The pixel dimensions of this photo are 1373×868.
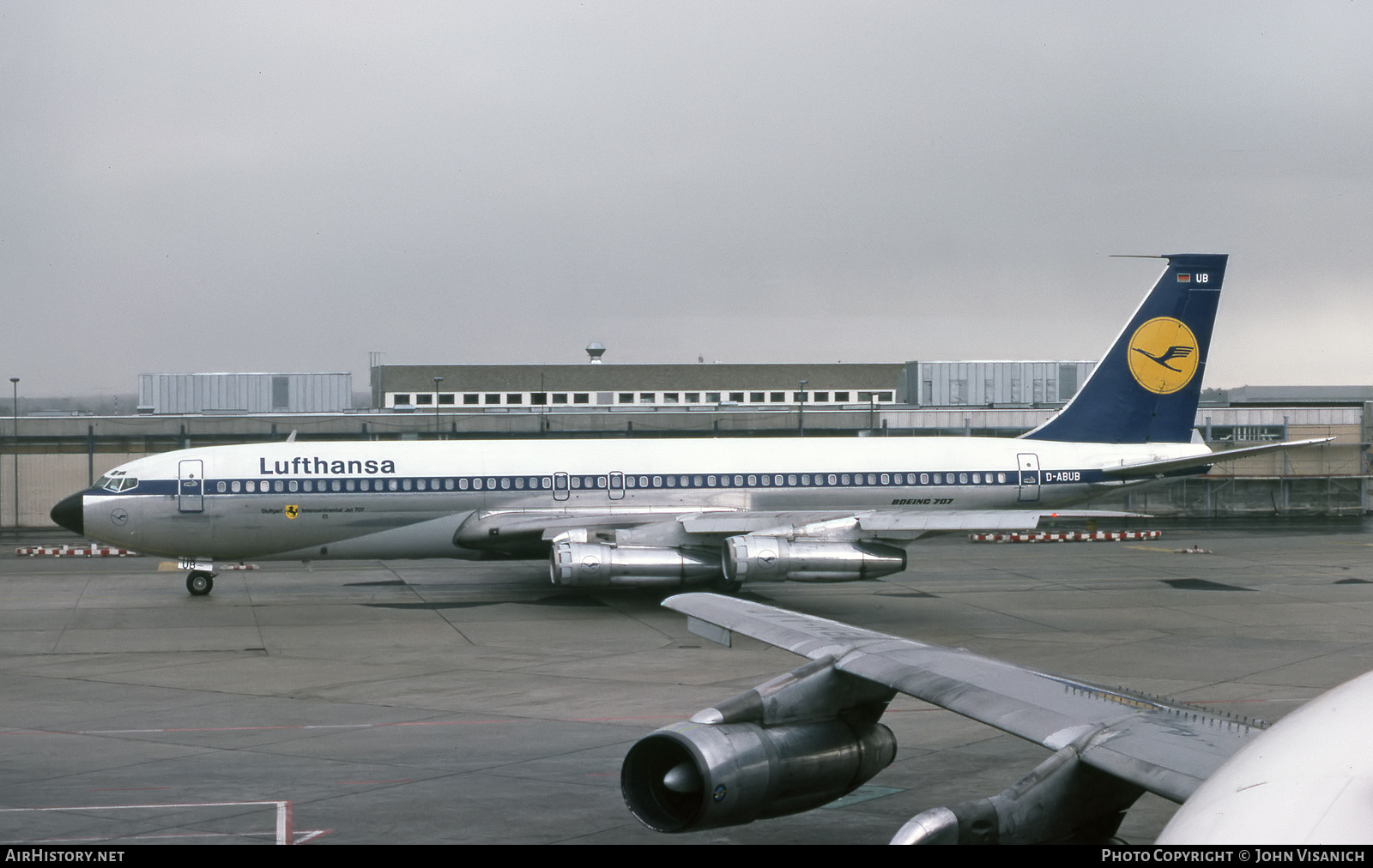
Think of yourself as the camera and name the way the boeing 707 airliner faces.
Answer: facing to the left of the viewer

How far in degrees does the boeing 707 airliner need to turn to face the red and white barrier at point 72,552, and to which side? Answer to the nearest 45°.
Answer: approximately 45° to its right
